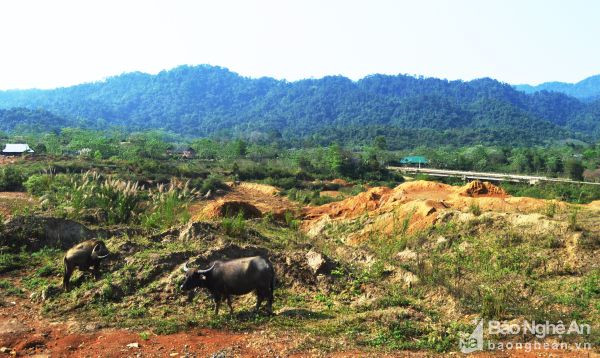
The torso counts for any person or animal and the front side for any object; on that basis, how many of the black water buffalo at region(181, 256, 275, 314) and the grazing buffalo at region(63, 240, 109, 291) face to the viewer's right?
1

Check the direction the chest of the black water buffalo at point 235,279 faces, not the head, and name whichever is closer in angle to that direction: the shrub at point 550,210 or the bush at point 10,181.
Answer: the bush

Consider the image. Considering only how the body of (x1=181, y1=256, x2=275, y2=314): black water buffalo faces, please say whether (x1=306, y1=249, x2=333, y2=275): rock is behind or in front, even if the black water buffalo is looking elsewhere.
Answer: behind

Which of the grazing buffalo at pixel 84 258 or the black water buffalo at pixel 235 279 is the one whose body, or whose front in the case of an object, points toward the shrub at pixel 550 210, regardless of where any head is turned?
the grazing buffalo

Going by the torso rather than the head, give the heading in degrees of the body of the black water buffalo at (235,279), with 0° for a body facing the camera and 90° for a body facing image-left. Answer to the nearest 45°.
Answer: approximately 90°

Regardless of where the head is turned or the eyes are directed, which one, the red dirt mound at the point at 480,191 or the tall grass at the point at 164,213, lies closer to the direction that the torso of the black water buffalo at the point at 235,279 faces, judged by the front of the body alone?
the tall grass

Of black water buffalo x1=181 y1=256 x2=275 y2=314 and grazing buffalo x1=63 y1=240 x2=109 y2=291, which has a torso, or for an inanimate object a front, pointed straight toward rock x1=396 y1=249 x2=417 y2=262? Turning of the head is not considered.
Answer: the grazing buffalo

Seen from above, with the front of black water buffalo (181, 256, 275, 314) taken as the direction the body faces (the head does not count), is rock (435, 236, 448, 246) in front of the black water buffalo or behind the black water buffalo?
behind

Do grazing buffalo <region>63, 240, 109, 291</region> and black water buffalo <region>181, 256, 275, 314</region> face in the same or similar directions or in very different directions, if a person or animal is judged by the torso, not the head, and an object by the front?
very different directions

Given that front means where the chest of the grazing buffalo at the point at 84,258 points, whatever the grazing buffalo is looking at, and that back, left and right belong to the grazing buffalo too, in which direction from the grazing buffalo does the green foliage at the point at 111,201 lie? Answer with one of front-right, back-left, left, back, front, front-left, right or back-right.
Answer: left

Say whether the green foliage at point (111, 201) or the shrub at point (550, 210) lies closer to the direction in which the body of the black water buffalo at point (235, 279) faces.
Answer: the green foliage

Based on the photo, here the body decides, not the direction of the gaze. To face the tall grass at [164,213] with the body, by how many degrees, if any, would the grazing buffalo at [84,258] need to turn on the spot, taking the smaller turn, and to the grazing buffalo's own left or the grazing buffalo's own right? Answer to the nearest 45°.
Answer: approximately 45° to the grazing buffalo's own left

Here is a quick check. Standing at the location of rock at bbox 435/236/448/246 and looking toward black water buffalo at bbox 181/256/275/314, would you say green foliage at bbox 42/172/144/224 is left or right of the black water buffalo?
right

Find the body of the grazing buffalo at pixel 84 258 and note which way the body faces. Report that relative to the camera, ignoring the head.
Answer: to the viewer's right

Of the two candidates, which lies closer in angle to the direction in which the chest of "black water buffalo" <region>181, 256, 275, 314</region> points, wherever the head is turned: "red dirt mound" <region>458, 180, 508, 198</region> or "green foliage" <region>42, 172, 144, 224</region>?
the green foliage
